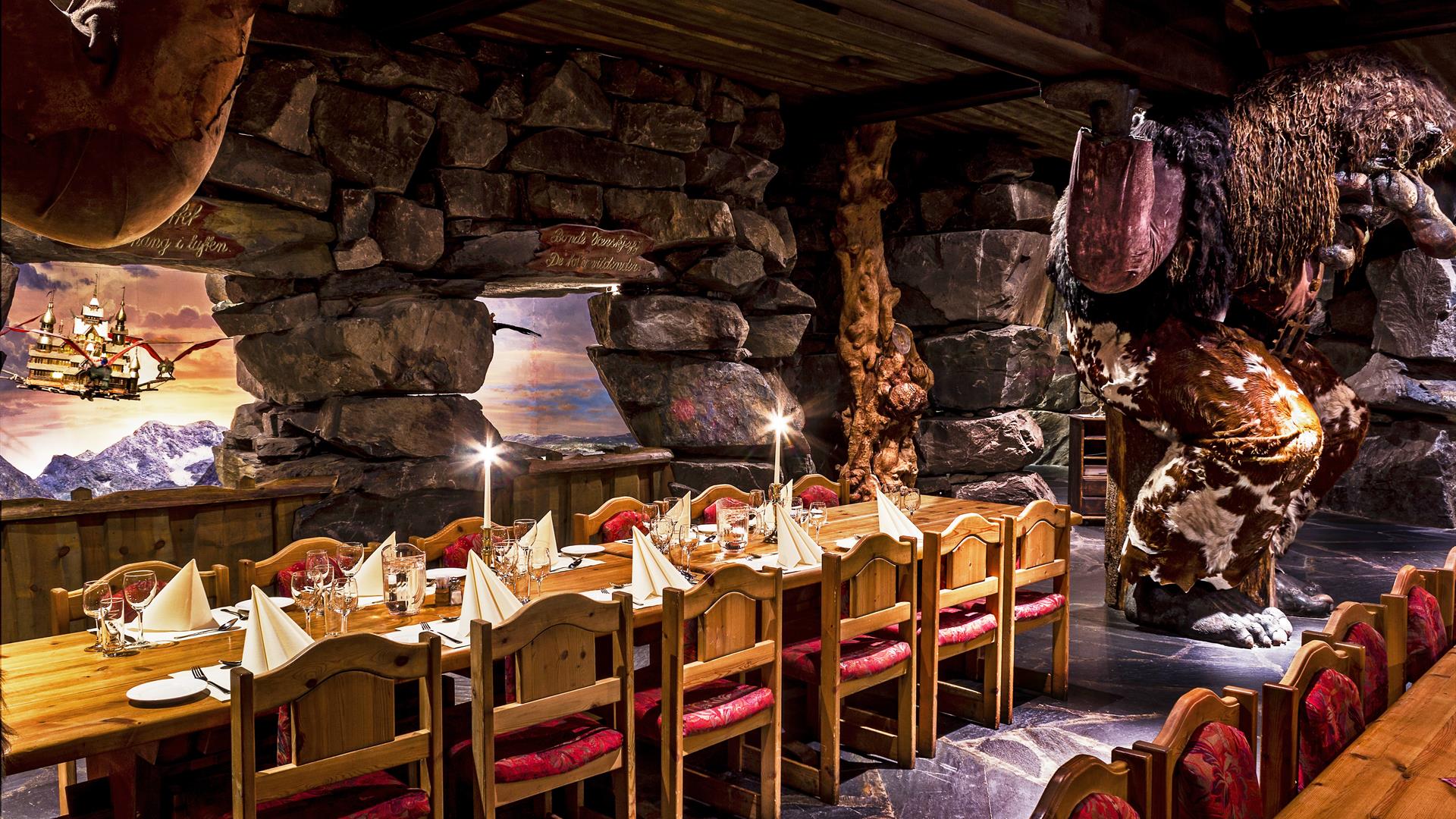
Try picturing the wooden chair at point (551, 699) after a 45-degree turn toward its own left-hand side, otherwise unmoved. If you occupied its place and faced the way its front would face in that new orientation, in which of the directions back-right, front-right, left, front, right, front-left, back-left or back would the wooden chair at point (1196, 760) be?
back-left

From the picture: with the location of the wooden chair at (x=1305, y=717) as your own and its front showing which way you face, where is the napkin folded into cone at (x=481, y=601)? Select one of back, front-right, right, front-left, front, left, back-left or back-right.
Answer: back-right

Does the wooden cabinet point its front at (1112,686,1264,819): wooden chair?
yes

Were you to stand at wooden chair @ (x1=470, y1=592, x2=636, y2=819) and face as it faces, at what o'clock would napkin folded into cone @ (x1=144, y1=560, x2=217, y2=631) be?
The napkin folded into cone is roughly at 11 o'clock from the wooden chair.

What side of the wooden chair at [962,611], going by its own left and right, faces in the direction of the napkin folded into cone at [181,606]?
left

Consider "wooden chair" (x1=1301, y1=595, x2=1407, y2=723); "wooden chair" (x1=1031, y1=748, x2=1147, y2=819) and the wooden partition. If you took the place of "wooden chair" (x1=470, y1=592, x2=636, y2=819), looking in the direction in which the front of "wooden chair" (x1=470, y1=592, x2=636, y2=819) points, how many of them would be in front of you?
1

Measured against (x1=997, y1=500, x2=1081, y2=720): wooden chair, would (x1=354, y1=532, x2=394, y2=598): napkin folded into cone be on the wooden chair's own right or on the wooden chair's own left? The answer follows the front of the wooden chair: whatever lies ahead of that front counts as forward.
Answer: on the wooden chair's own left

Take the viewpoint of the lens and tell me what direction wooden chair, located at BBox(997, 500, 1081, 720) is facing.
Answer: facing away from the viewer and to the left of the viewer

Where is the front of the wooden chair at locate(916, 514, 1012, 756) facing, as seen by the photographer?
facing away from the viewer and to the left of the viewer

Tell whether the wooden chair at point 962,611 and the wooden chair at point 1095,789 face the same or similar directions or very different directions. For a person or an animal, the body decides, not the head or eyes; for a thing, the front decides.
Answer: very different directions
